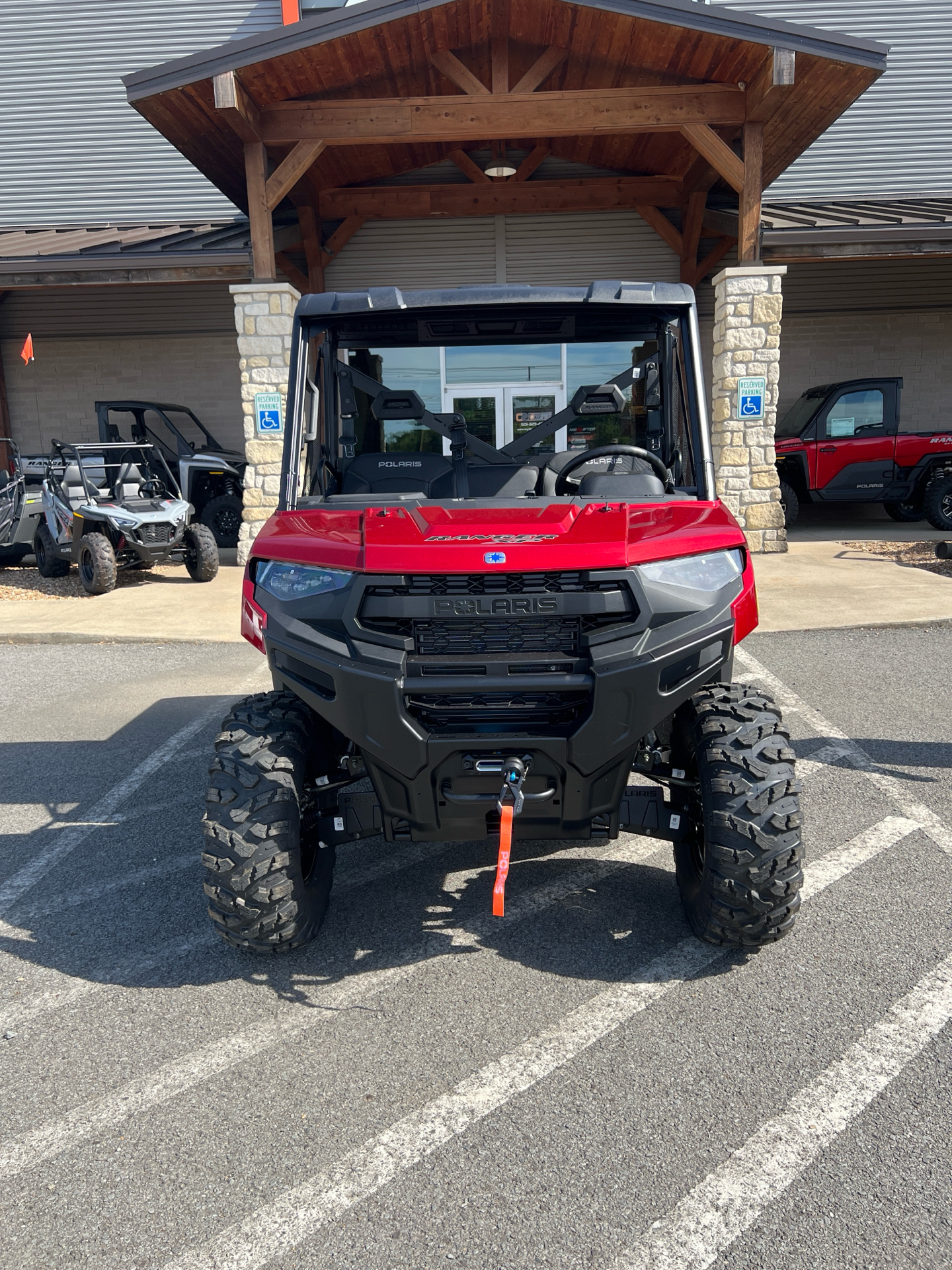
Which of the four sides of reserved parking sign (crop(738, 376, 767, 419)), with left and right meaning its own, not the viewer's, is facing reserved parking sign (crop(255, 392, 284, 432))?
right

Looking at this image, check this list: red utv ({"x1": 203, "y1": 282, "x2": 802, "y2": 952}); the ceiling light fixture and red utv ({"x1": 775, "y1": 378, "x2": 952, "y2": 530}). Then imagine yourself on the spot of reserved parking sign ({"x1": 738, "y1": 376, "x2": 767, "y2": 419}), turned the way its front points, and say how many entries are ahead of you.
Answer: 1

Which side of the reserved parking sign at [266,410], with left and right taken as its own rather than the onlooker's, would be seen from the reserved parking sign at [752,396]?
left

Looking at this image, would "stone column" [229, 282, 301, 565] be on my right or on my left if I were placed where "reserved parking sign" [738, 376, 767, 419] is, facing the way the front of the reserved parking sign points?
on my right

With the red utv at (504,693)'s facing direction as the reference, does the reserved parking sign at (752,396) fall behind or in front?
behind

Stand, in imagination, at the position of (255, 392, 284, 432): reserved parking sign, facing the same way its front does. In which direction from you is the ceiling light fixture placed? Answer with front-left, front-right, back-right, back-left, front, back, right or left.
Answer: back-left

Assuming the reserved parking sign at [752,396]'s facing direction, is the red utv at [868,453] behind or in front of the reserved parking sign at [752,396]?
behind

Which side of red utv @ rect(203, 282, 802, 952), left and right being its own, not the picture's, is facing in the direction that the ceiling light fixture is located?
back

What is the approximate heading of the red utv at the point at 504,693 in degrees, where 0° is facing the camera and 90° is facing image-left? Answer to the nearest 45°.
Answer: approximately 0°

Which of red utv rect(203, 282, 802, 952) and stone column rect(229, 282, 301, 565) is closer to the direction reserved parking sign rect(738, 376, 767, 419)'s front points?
the red utv
